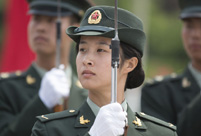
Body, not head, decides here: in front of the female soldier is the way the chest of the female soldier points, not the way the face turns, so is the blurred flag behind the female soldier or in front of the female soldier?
behind

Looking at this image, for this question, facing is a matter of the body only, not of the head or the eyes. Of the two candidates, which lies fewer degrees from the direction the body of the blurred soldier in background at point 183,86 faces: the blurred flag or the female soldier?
the female soldier

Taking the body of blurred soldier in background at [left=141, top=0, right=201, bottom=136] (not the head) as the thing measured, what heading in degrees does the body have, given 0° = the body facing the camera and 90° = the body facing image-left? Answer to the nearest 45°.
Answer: approximately 0°

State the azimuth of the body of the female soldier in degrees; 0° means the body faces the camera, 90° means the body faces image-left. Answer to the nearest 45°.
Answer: approximately 0°

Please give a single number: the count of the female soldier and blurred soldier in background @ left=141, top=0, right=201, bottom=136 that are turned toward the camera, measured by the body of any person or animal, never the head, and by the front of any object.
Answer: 2

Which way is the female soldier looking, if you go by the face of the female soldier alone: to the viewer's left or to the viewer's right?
to the viewer's left
